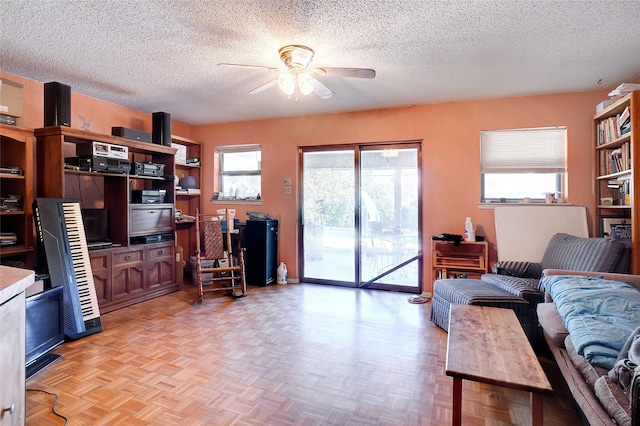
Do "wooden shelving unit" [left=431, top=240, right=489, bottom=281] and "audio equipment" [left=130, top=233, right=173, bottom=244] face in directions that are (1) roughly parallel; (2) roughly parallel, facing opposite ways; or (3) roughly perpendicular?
roughly perpendicular

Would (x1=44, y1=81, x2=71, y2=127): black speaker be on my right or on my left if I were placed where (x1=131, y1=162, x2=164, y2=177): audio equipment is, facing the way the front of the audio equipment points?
on my right

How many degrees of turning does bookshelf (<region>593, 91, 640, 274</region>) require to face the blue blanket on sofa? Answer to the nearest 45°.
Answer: approximately 45° to its left

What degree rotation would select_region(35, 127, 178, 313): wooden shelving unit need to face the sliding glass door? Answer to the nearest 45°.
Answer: approximately 45° to its left

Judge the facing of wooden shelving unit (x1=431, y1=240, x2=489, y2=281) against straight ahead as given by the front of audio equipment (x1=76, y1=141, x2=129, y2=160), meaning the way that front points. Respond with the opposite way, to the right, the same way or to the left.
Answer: to the right

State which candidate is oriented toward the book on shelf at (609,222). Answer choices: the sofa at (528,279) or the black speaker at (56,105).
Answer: the black speaker

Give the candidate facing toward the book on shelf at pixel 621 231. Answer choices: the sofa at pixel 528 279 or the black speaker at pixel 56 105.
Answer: the black speaker
